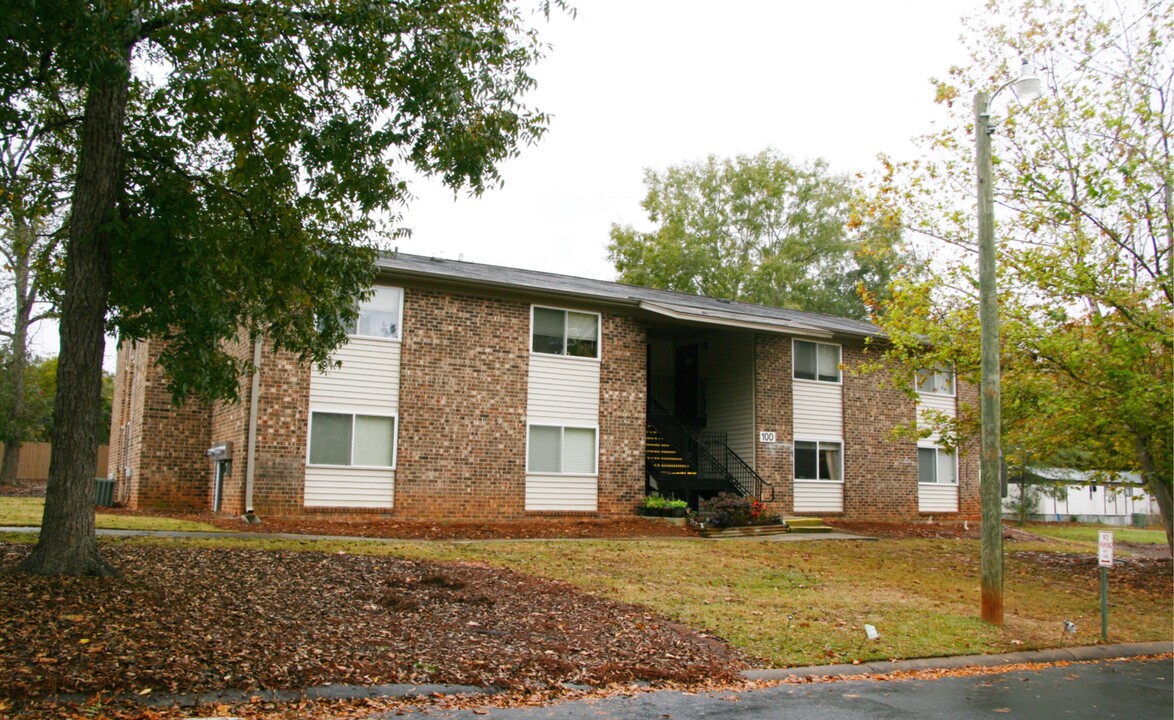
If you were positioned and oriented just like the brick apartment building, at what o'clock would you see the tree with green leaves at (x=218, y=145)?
The tree with green leaves is roughly at 2 o'clock from the brick apartment building.

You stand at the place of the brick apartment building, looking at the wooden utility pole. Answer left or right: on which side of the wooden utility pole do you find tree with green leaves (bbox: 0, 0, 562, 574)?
right

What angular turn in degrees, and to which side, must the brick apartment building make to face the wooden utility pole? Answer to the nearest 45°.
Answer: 0° — it already faces it

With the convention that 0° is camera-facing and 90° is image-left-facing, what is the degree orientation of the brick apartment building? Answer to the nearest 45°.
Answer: approximately 315°

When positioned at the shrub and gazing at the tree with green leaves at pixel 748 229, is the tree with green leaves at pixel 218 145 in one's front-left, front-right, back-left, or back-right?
back-left

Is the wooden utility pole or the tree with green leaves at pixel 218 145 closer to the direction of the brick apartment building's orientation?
the wooden utility pole

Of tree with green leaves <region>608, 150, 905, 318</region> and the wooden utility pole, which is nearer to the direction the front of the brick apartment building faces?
the wooden utility pole
